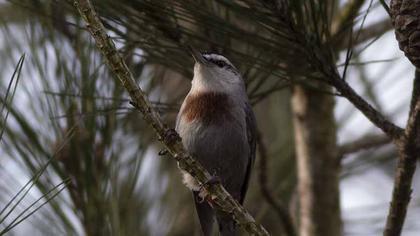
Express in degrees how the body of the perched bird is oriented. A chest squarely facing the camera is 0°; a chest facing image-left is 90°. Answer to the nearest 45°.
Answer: approximately 45°

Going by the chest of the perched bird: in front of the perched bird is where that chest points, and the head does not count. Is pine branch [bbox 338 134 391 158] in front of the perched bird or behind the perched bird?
behind

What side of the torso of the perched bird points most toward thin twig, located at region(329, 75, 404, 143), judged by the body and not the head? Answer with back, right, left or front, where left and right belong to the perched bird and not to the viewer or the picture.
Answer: left
